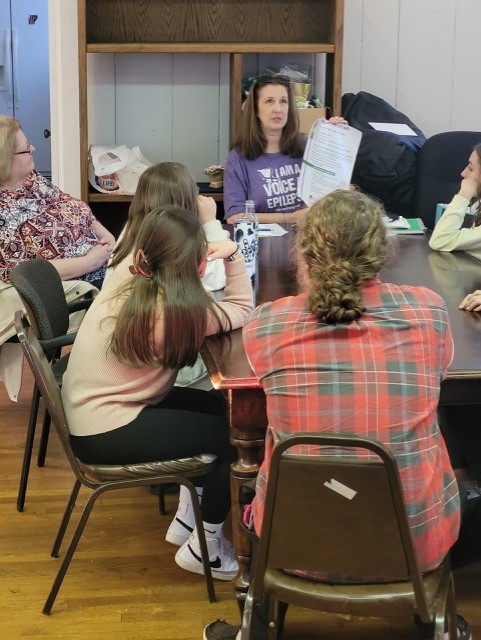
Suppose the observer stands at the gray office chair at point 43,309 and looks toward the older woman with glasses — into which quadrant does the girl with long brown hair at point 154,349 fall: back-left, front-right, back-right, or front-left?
back-right

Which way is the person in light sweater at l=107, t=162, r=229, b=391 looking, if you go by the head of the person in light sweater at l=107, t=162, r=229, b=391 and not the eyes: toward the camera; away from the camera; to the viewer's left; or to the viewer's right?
away from the camera

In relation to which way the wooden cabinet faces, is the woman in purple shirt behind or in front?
in front

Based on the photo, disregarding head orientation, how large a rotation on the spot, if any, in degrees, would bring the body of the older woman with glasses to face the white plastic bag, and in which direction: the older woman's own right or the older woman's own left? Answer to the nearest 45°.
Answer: approximately 135° to the older woman's own left

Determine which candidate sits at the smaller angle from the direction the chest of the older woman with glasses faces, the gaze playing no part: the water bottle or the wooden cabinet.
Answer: the water bottle

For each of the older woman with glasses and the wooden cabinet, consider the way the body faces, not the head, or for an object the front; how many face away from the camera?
0

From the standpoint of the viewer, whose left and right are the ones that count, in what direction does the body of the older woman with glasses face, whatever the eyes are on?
facing the viewer and to the right of the viewer

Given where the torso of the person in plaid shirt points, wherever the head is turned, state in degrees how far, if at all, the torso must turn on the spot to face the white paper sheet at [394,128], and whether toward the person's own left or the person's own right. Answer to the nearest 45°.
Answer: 0° — they already face it

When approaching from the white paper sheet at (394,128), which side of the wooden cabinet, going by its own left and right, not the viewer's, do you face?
left

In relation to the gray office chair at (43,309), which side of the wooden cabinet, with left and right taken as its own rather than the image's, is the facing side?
front

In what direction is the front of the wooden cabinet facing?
toward the camera

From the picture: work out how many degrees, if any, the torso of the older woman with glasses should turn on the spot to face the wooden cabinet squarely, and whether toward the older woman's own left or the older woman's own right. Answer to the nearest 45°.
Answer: approximately 90° to the older woman's own left

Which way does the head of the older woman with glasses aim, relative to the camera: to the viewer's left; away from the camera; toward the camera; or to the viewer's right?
to the viewer's right

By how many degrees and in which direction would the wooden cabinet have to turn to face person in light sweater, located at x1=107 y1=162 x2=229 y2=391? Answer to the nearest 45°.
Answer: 0° — it already faces them

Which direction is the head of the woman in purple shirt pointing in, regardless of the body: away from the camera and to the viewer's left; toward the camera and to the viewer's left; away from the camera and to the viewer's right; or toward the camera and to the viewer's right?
toward the camera and to the viewer's right

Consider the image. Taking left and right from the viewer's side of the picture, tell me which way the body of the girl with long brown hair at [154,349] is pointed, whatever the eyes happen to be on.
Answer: facing away from the viewer and to the right of the viewer

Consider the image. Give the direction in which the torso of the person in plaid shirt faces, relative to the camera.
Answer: away from the camera
